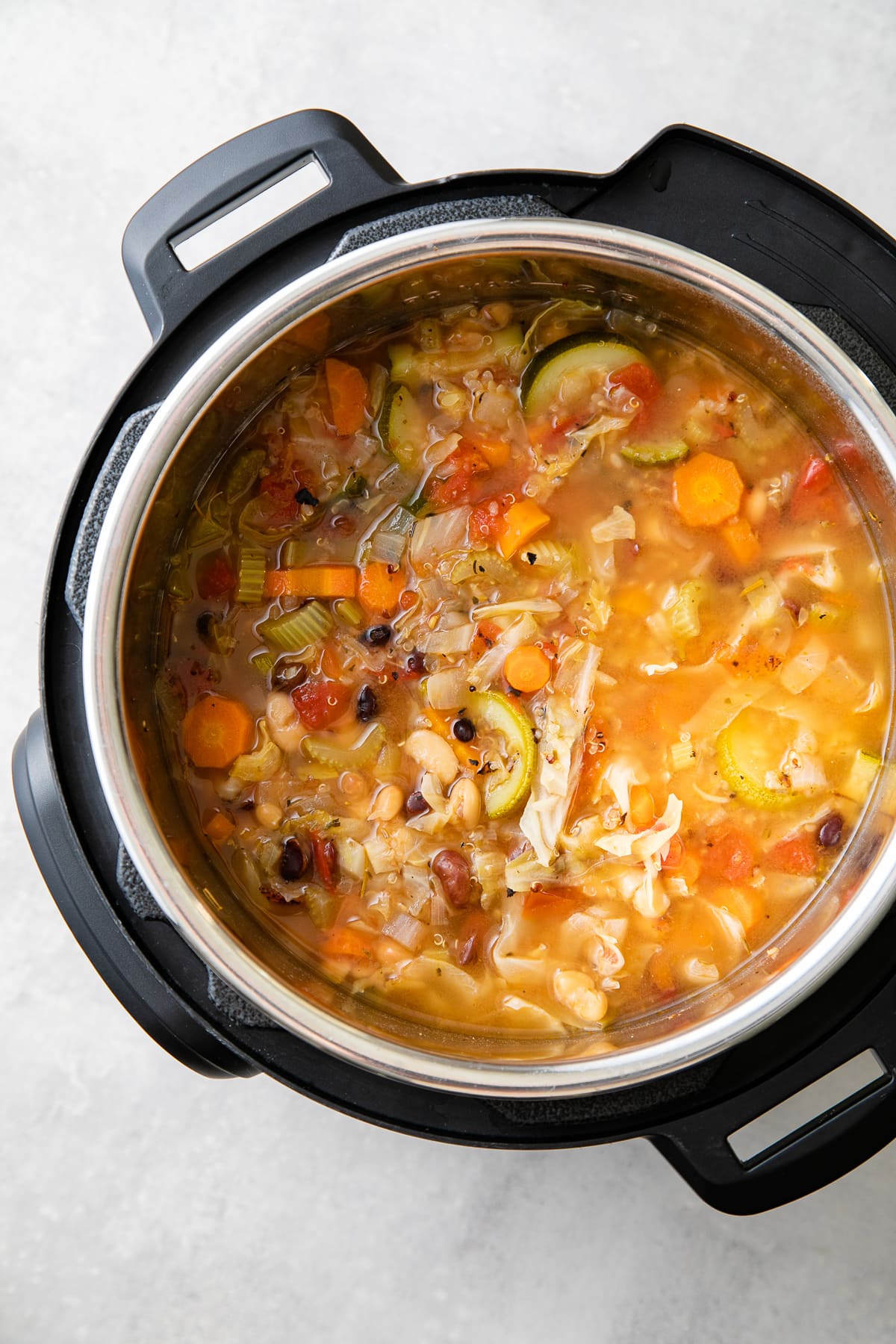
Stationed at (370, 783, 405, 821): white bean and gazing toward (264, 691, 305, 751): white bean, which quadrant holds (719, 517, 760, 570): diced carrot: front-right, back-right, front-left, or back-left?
back-right

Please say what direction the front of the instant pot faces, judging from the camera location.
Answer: facing the viewer and to the left of the viewer
